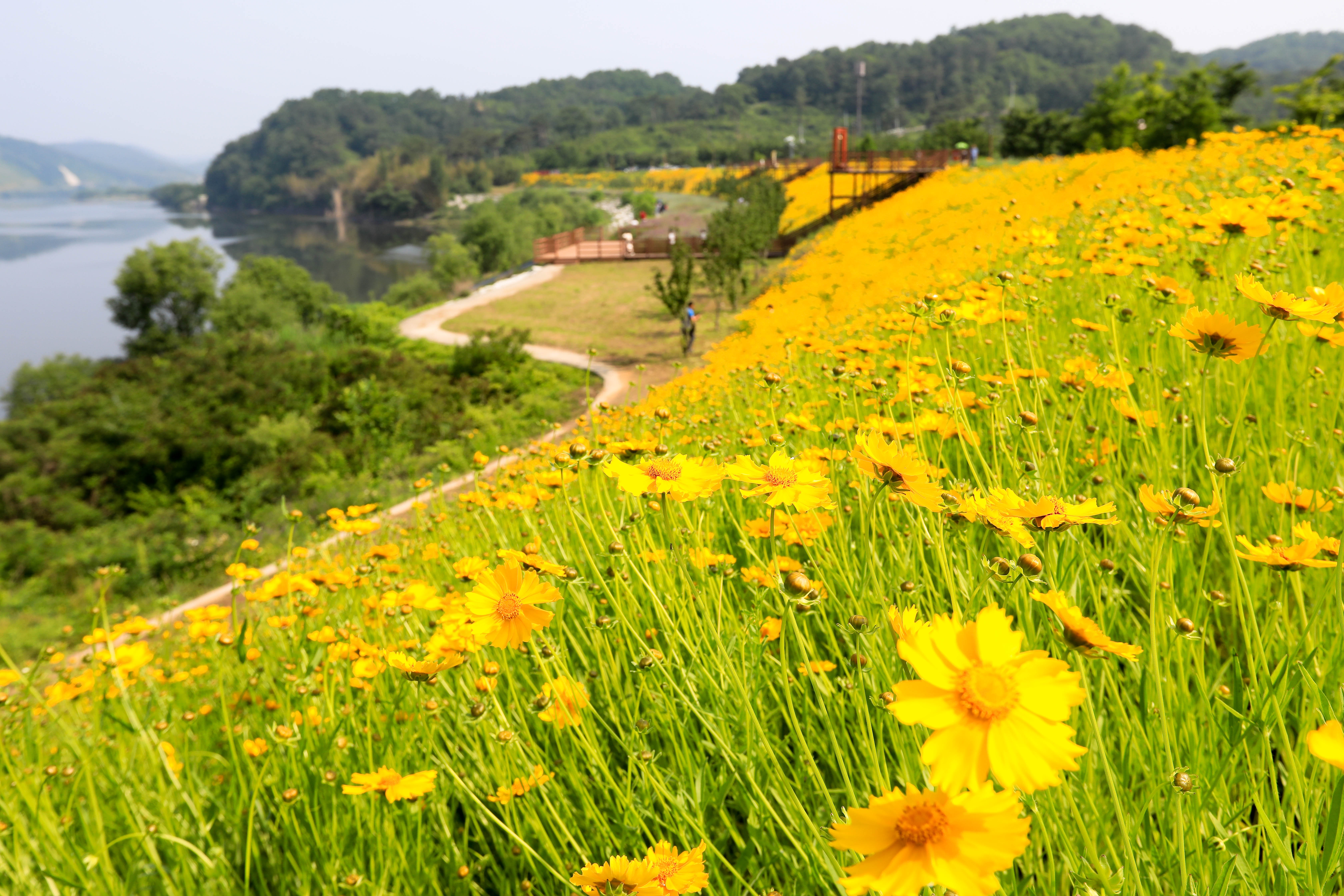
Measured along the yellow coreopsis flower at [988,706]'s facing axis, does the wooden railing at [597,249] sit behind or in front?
behind

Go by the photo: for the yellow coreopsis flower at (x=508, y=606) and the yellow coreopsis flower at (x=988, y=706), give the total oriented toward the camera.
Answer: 2

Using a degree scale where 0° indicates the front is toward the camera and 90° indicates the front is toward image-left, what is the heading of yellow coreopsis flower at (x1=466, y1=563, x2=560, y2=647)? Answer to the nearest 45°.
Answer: approximately 0°

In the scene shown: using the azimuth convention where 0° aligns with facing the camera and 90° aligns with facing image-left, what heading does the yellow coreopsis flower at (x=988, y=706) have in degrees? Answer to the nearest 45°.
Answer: approximately 0°

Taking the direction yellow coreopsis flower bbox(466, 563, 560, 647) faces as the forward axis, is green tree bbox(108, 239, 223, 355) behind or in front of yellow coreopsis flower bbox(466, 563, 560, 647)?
behind

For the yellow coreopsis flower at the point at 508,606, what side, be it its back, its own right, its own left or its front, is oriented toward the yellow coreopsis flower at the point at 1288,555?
left

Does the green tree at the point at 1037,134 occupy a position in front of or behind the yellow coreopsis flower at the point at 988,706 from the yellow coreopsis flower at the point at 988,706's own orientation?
behind

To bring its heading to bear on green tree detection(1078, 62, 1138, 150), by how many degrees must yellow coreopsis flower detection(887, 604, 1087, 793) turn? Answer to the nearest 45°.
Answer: approximately 180°
